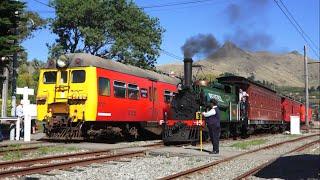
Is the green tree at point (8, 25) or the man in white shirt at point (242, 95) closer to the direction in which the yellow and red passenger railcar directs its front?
the green tree

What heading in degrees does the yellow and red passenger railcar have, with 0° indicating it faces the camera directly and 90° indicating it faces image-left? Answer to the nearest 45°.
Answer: approximately 45°

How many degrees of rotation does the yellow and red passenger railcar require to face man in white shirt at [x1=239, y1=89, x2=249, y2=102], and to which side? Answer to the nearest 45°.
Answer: approximately 180°

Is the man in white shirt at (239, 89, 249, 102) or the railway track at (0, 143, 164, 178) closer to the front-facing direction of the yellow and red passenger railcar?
the railway track

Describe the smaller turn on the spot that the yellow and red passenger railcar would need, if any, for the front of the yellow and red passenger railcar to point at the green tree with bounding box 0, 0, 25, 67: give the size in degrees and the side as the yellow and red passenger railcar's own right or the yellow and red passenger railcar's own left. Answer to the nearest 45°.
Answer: approximately 45° to the yellow and red passenger railcar's own right

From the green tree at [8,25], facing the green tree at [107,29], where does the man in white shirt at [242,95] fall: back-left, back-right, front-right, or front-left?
front-right

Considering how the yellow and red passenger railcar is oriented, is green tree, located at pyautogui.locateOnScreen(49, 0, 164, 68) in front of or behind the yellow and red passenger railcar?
behind

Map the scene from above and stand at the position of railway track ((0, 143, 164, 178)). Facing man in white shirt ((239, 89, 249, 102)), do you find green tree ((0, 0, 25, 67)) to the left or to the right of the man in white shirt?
left

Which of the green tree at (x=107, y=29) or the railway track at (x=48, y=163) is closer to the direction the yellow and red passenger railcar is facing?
the railway track

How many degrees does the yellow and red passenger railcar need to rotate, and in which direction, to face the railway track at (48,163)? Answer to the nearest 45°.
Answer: approximately 45° to its left
